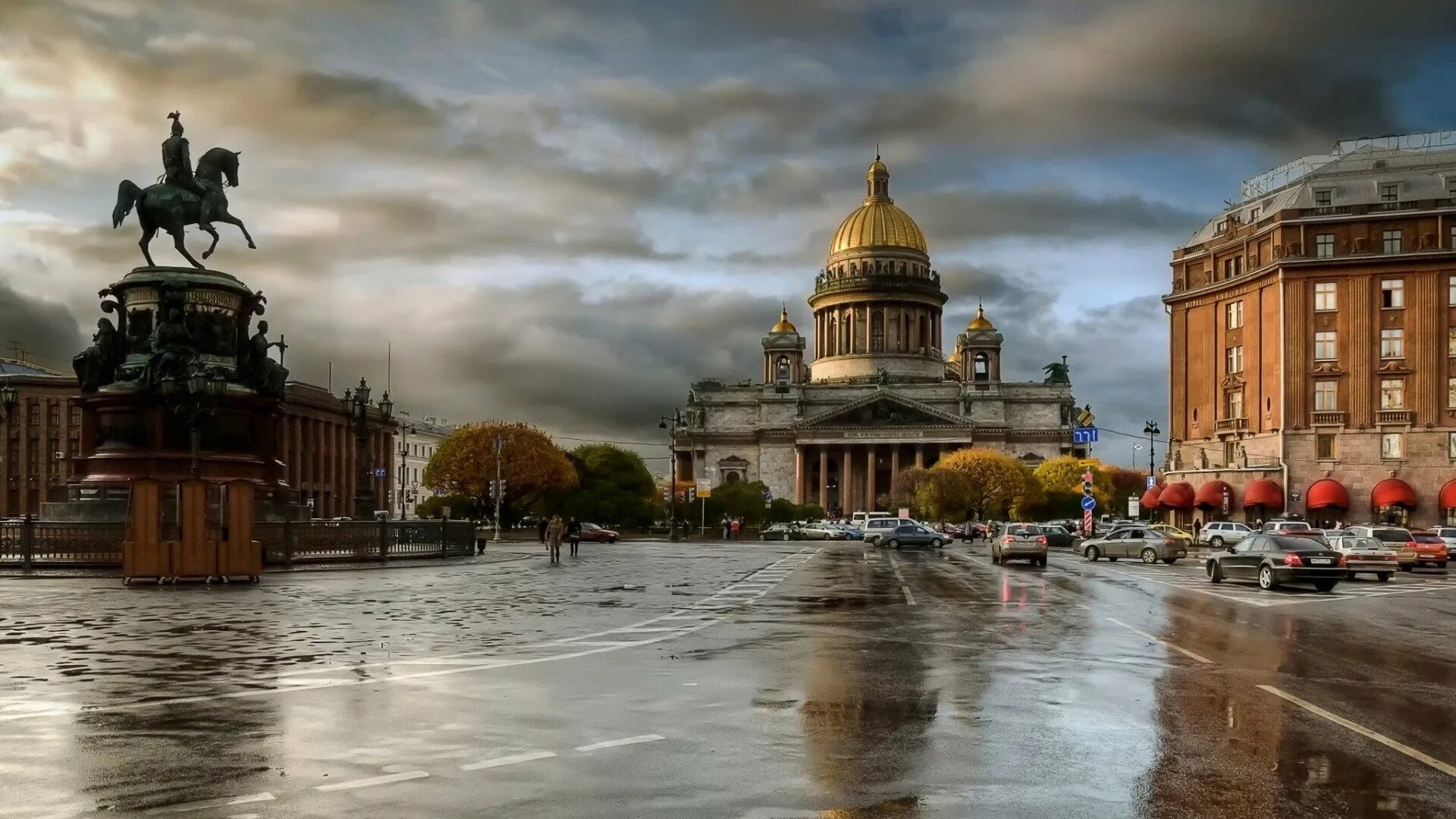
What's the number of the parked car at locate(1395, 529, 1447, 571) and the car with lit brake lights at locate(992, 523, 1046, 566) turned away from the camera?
2

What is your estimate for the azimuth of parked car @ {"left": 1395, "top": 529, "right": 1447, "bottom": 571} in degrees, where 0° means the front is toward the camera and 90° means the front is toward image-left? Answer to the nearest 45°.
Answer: approximately 180°

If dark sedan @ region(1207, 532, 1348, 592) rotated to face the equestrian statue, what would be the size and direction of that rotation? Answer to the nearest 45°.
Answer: approximately 45° to its left

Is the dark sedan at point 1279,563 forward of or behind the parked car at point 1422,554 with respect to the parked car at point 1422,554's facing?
behind

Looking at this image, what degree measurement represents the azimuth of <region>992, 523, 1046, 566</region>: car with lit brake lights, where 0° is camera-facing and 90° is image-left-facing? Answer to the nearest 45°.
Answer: approximately 180°
